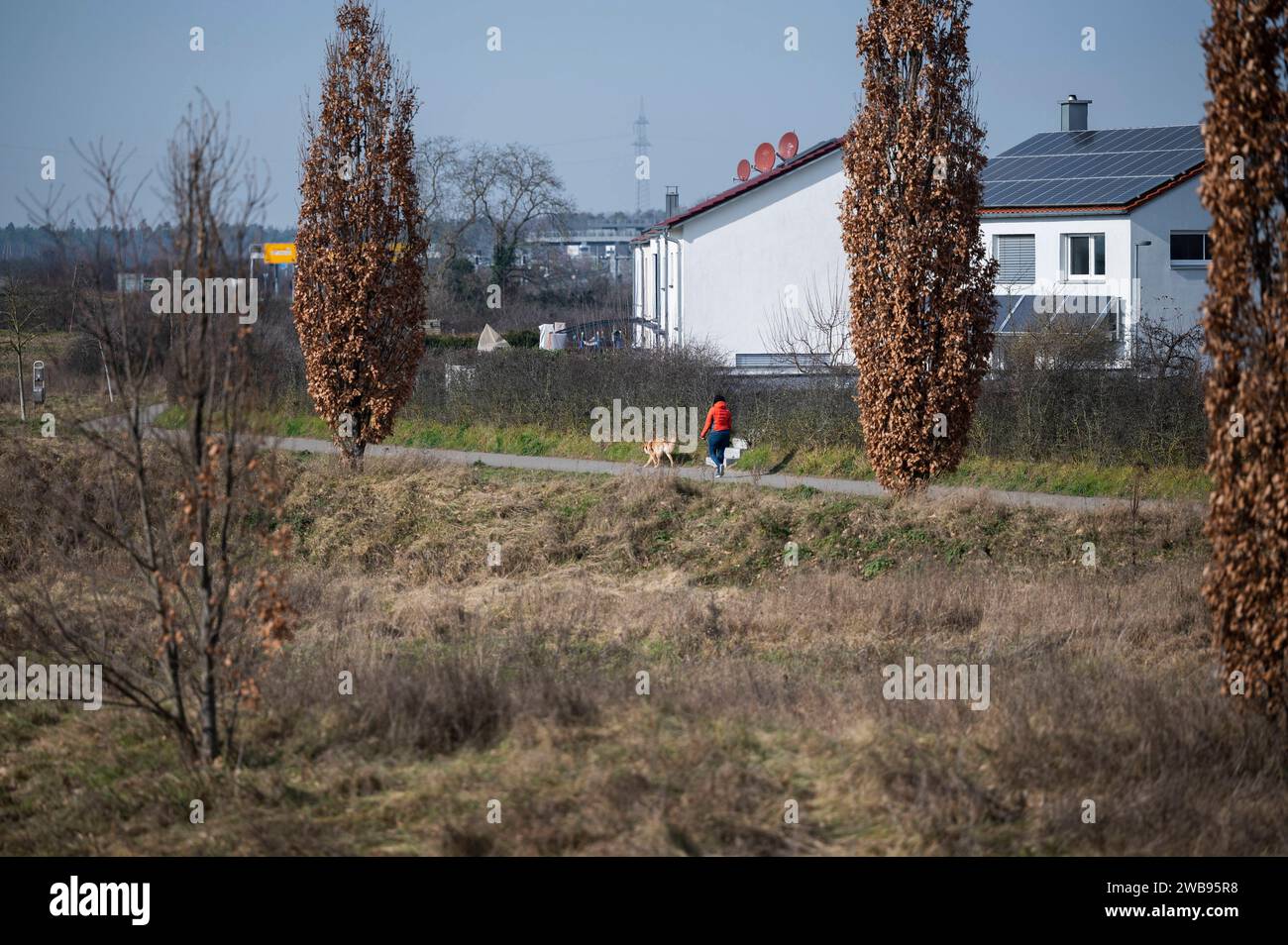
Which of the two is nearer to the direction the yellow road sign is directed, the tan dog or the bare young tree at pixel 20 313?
the tan dog

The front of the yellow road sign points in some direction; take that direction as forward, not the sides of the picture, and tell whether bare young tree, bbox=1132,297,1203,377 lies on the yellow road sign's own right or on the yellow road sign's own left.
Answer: on the yellow road sign's own left

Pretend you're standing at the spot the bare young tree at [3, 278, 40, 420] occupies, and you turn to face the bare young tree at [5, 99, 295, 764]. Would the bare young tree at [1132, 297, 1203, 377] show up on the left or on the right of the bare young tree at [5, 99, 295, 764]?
left

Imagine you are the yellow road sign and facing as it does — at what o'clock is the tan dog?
The tan dog is roughly at 12 o'clock from the yellow road sign.

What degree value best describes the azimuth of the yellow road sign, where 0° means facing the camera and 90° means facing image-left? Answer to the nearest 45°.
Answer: approximately 0°

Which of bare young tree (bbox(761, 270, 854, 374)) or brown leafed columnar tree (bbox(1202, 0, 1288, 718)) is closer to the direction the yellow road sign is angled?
the brown leafed columnar tree
